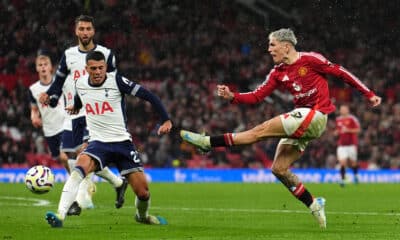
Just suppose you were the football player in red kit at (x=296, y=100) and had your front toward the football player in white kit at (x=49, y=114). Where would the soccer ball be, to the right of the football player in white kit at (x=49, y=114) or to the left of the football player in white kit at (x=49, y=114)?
left

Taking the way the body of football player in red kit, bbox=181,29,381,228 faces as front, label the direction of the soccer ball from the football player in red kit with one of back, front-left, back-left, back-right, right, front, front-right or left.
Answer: front-right

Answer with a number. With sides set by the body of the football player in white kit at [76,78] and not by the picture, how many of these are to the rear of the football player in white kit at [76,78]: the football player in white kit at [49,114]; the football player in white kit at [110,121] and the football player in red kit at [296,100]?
1

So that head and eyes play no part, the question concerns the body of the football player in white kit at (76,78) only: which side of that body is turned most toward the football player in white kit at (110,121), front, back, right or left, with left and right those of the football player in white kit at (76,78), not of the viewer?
front

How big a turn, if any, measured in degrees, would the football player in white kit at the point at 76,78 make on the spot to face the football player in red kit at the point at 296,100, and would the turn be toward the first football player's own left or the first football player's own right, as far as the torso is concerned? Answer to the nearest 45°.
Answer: approximately 45° to the first football player's own left

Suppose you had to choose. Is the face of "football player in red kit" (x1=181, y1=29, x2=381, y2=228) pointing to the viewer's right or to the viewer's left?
to the viewer's left

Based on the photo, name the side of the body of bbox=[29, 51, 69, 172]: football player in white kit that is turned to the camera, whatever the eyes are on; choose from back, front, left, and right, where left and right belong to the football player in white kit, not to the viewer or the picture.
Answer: front

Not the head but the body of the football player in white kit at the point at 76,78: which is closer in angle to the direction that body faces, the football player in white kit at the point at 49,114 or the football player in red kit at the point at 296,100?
the football player in red kit

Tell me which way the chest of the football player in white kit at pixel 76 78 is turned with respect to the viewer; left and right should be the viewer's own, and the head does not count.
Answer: facing the viewer

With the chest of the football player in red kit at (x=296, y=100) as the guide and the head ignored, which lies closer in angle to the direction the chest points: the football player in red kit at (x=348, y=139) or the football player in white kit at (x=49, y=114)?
the football player in white kit

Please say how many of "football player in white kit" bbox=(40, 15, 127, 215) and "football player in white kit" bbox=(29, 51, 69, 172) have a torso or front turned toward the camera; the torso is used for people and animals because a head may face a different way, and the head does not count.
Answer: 2

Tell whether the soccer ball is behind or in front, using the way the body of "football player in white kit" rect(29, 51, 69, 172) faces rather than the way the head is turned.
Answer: in front
